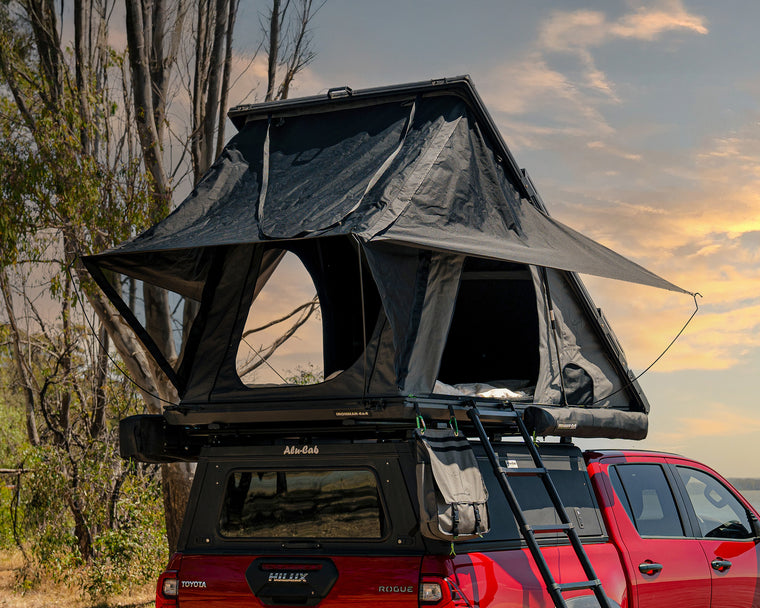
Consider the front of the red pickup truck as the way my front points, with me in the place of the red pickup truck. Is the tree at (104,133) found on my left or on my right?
on my left

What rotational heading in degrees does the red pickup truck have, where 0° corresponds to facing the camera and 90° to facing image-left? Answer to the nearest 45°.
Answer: approximately 225°
